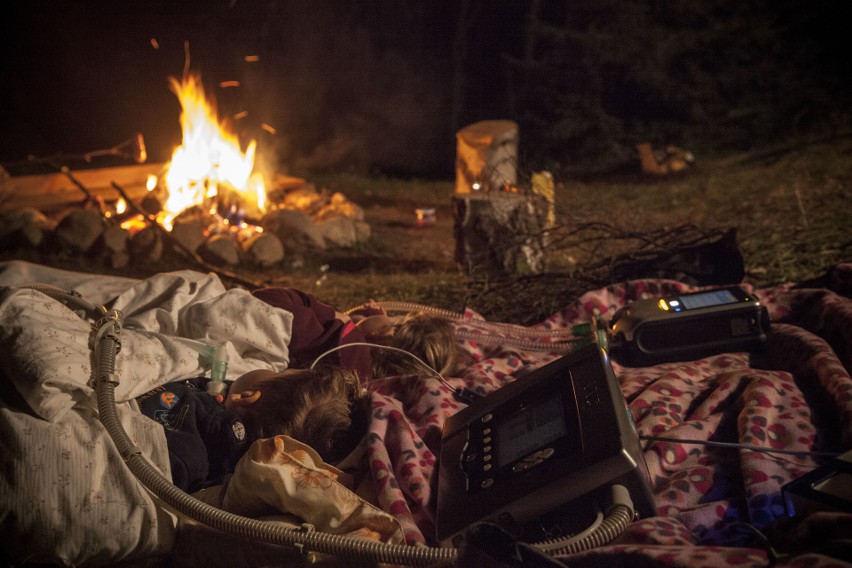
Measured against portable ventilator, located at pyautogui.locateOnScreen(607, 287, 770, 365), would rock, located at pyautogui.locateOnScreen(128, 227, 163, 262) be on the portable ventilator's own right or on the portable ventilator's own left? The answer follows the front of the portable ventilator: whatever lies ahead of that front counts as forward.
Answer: on the portable ventilator's own right

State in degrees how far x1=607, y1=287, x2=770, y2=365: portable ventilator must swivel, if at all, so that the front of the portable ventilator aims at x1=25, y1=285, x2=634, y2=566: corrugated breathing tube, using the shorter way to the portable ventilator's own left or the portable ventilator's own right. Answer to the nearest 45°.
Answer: approximately 45° to the portable ventilator's own right

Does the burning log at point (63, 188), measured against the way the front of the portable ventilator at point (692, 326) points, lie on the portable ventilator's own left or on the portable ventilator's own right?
on the portable ventilator's own right

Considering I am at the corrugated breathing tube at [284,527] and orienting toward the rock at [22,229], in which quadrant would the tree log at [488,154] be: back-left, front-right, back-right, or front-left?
front-right

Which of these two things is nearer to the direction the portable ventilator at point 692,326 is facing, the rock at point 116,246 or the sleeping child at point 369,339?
the sleeping child

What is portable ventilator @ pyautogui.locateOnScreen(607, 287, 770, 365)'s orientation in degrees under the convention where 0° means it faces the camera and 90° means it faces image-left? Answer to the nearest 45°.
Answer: approximately 0°

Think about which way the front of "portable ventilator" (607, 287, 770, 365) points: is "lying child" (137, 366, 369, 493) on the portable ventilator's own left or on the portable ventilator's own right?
on the portable ventilator's own right

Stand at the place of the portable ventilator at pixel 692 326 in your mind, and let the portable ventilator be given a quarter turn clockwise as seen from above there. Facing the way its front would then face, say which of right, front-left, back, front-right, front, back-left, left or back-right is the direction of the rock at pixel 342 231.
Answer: front-right
